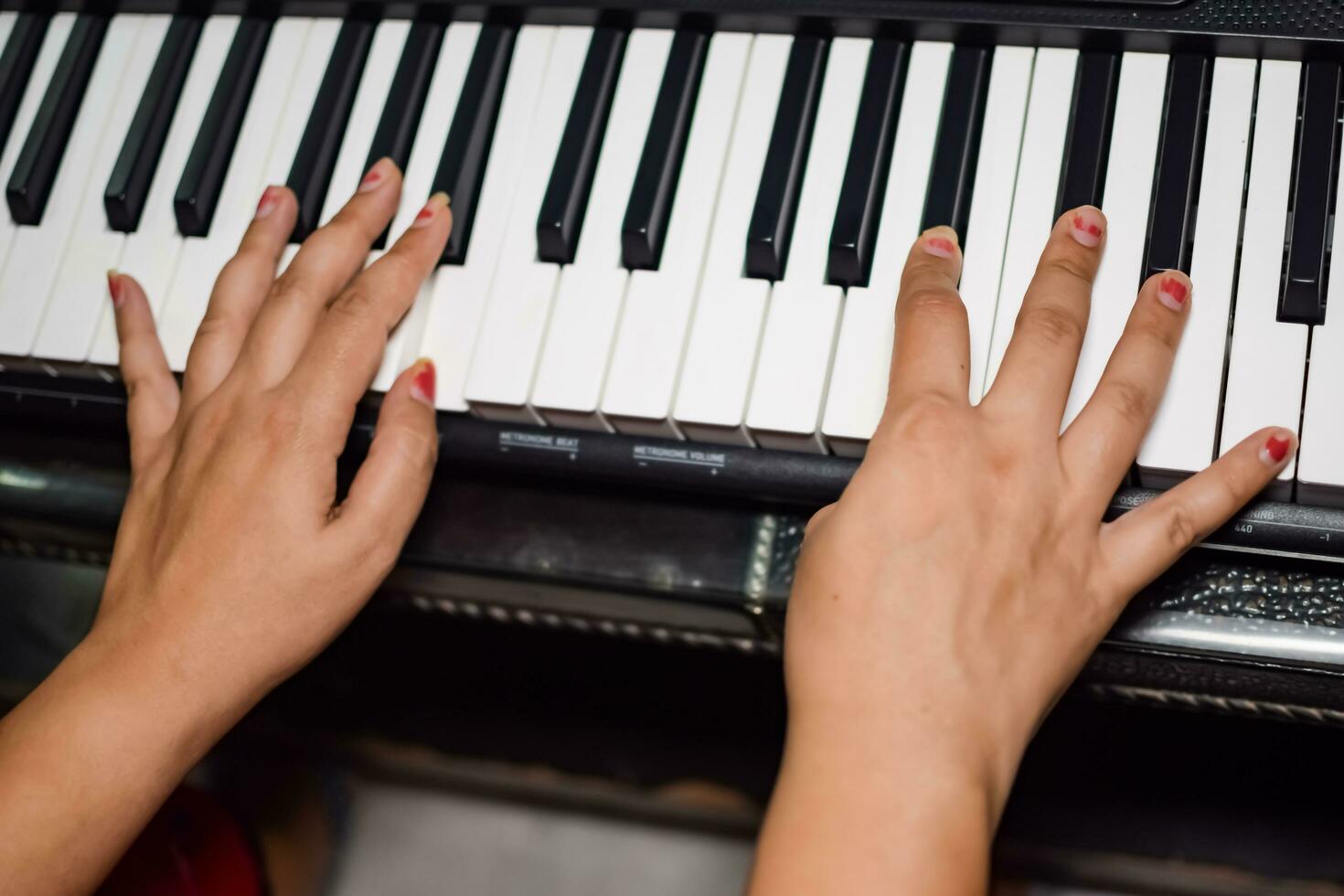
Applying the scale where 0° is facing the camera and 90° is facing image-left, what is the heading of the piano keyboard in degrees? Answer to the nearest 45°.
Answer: approximately 0°
